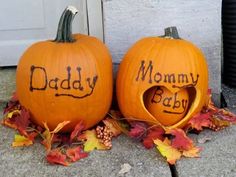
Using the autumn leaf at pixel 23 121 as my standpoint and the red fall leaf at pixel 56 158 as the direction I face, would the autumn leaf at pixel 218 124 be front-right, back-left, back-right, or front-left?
front-left

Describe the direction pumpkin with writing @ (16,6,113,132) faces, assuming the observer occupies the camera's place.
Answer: facing the viewer

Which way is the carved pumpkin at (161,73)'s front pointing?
toward the camera

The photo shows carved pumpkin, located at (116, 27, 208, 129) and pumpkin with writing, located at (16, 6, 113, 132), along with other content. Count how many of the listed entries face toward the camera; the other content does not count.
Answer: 2

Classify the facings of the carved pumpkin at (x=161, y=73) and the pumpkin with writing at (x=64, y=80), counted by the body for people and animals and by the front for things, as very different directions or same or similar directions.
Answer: same or similar directions
